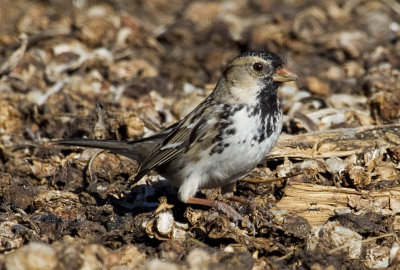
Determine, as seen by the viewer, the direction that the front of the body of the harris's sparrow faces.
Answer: to the viewer's right
